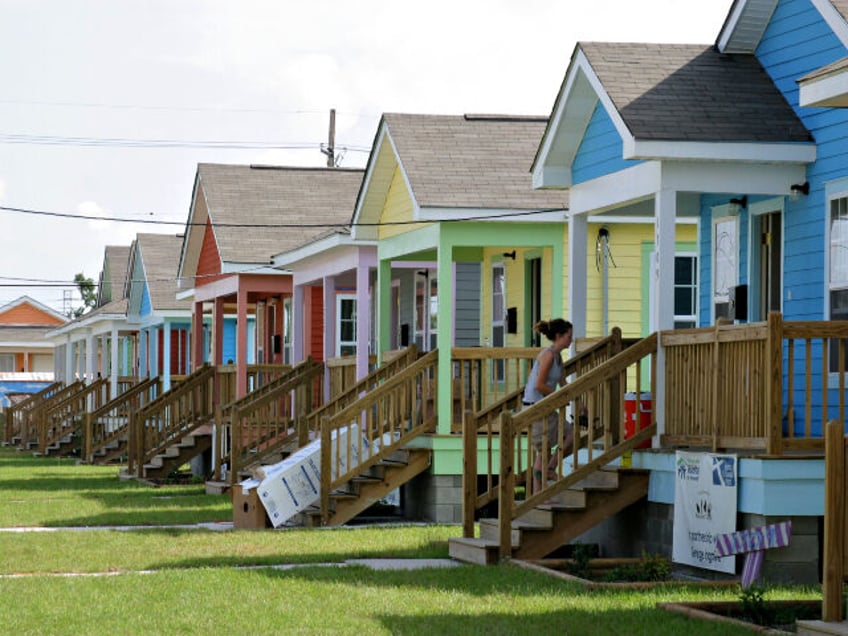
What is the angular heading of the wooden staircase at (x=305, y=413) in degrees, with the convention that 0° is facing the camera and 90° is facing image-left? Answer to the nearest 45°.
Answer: approximately 90°

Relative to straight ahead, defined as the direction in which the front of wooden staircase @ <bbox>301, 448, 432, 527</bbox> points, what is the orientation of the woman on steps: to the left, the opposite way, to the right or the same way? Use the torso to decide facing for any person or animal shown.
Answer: the opposite way

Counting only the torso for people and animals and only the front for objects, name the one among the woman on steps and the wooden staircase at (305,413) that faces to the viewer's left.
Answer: the wooden staircase

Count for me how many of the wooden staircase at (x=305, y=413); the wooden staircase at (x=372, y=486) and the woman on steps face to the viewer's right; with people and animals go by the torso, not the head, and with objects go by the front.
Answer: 1

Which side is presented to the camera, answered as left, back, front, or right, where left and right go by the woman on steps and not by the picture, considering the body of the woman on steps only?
right

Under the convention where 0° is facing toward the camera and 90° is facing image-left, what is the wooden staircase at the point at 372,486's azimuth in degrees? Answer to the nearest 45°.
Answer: approximately 90°

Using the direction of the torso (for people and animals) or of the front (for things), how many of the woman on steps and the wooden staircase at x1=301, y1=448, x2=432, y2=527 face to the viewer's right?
1

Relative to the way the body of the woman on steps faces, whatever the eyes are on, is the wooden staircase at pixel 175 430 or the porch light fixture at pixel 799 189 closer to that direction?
the porch light fixture

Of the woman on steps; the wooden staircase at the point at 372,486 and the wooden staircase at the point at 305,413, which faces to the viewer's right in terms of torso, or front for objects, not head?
the woman on steps
